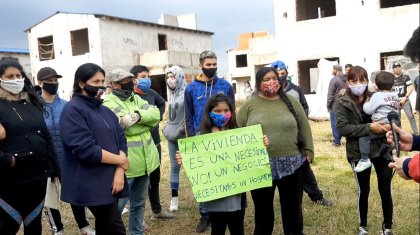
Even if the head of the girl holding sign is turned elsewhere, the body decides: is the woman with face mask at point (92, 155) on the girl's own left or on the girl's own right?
on the girl's own right

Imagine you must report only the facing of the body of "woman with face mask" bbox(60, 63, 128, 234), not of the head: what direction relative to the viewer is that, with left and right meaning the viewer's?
facing the viewer and to the right of the viewer

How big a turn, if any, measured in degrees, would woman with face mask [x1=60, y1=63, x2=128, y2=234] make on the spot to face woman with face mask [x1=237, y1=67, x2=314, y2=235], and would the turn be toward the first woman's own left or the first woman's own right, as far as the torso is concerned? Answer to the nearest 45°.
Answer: approximately 45° to the first woman's own left

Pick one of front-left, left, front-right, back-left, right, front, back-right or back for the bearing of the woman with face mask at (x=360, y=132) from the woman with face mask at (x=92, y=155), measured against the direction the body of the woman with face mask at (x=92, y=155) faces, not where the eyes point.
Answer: front-left

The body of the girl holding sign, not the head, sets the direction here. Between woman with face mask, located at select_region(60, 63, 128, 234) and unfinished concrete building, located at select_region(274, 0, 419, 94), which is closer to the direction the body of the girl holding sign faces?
the woman with face mask

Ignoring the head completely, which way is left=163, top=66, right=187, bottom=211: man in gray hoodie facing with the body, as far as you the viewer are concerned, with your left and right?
facing the viewer and to the left of the viewer

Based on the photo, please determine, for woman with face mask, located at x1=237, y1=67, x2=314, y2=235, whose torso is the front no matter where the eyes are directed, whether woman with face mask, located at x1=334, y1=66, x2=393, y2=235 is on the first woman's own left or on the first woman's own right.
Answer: on the first woman's own left

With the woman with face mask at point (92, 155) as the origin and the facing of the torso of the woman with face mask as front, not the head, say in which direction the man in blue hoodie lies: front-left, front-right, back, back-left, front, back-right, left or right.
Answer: left

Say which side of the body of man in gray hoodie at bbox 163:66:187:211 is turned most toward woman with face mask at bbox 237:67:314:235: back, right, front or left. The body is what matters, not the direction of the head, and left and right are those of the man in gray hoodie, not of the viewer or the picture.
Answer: left
